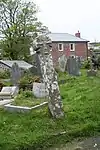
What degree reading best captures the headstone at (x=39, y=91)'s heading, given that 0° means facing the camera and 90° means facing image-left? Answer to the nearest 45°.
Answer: approximately 0°

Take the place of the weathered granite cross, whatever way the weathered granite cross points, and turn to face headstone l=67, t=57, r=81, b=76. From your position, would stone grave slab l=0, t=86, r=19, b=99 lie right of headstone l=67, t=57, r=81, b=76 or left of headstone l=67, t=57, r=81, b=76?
left

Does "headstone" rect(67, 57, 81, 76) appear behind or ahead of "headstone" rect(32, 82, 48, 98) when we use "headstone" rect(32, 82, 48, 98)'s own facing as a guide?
behind

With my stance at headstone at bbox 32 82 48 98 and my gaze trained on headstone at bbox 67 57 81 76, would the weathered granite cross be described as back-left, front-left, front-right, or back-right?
back-right

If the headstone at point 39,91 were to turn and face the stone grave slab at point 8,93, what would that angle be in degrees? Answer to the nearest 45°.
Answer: approximately 90° to its right

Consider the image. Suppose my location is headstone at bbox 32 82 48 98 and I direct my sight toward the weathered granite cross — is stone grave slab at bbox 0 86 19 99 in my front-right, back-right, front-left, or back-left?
back-right
